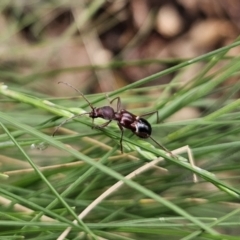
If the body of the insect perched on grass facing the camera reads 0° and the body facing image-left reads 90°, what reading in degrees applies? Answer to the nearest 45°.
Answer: approximately 90°
